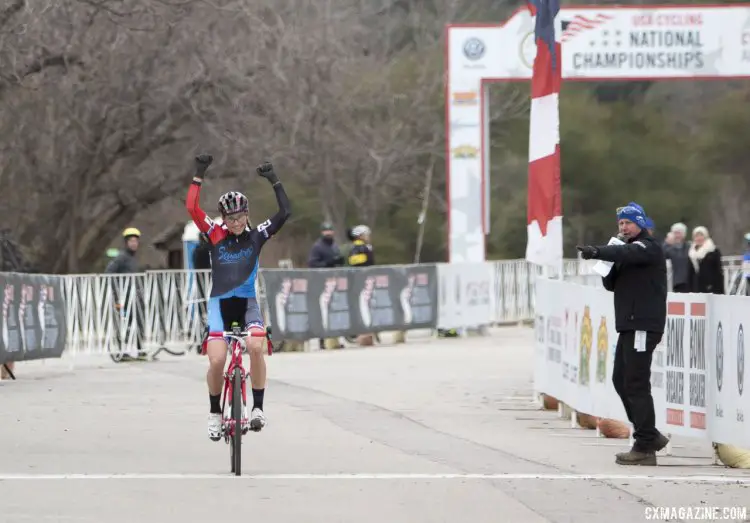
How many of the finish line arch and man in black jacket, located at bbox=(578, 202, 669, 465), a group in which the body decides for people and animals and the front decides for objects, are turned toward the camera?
1

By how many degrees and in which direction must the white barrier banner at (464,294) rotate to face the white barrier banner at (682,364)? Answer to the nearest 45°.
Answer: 0° — it already faces it

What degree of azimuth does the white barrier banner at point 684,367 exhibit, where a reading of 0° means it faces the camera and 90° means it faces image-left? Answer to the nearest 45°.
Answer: approximately 45°

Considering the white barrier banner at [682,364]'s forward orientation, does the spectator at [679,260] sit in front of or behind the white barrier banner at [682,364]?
behind

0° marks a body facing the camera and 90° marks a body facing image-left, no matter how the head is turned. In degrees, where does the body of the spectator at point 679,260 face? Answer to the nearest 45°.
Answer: approximately 45°

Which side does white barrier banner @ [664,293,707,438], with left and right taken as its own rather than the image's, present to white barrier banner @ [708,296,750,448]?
left

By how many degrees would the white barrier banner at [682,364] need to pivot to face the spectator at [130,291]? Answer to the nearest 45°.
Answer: approximately 90° to its right

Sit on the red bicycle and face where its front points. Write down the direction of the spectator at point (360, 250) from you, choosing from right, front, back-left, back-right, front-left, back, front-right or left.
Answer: back
